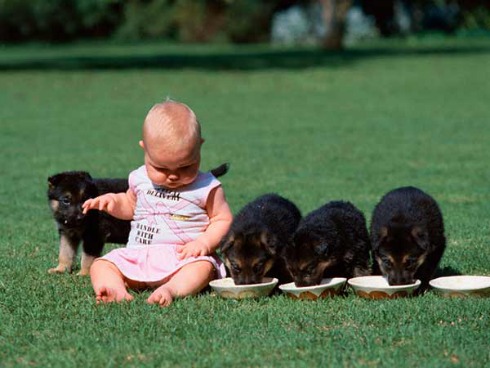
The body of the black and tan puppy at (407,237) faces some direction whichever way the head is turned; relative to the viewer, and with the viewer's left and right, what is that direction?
facing the viewer

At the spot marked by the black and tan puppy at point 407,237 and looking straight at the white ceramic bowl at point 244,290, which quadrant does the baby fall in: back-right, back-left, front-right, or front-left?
front-right

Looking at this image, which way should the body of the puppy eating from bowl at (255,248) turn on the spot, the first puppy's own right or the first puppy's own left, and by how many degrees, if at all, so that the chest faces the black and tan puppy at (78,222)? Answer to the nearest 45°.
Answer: approximately 90° to the first puppy's own right

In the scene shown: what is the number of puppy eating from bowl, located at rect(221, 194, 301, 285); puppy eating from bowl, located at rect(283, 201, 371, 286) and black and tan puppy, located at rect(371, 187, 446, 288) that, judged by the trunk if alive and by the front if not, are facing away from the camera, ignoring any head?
0

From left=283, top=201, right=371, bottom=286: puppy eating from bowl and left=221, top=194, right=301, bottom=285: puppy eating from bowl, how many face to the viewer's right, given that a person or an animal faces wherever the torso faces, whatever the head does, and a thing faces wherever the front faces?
0

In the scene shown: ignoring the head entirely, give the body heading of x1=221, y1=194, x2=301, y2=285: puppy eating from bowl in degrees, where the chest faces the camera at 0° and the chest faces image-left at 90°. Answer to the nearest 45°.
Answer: approximately 45°

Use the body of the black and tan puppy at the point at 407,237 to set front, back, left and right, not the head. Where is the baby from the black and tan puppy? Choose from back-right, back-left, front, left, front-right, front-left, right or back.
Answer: right

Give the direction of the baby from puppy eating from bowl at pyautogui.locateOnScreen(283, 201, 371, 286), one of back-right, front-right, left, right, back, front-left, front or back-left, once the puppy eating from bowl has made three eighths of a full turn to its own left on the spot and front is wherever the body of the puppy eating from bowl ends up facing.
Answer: back

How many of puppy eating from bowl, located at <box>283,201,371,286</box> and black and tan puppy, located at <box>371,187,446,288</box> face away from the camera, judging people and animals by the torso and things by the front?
0

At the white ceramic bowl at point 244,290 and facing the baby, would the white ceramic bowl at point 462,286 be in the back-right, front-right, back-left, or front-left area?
back-right

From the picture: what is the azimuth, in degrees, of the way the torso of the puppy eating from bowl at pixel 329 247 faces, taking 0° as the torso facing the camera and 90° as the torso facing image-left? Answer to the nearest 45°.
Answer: approximately 45°
